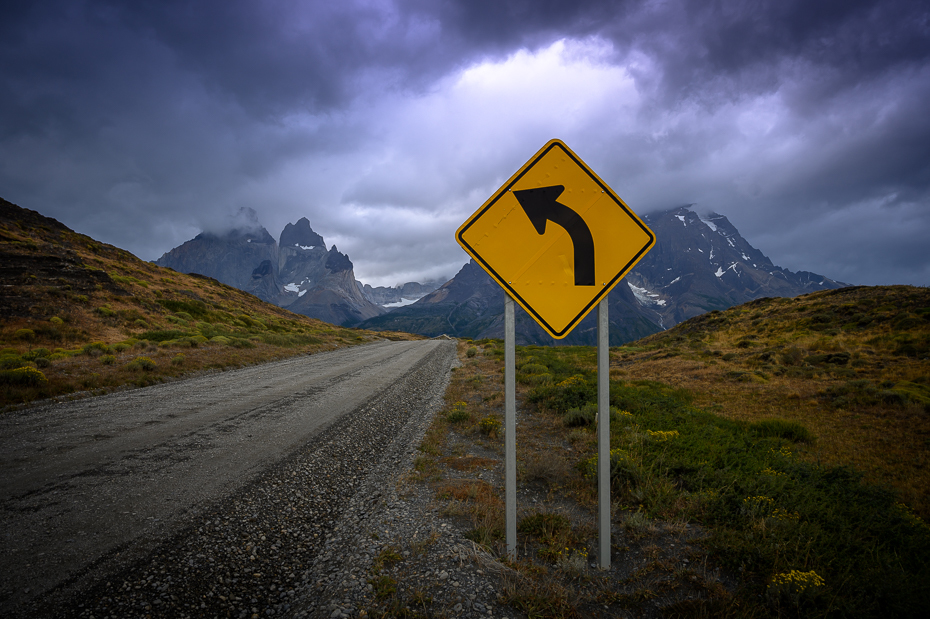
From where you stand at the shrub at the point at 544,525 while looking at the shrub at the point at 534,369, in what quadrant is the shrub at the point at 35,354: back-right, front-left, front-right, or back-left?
front-left

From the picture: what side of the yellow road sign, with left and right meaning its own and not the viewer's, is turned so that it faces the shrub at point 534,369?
back

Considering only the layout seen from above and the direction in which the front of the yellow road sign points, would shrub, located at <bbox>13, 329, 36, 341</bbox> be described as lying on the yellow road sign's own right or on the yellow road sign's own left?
on the yellow road sign's own right

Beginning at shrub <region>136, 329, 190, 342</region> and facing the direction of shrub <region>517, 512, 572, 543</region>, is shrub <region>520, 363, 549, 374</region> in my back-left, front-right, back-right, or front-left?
front-left

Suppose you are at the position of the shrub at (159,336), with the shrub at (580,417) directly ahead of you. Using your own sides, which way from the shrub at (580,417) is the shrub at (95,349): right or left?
right

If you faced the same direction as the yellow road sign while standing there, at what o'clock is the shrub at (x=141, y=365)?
The shrub is roughly at 4 o'clock from the yellow road sign.

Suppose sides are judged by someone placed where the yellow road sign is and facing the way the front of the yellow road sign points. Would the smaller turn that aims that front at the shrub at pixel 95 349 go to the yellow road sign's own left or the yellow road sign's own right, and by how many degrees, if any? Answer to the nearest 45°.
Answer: approximately 135° to the yellow road sign's own right

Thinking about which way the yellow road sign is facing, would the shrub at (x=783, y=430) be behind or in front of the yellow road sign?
behind

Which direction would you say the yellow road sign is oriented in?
toward the camera

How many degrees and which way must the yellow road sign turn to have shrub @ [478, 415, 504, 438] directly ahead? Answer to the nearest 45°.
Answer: approximately 180°

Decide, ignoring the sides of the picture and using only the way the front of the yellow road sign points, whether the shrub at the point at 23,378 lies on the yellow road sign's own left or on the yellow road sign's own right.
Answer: on the yellow road sign's own right

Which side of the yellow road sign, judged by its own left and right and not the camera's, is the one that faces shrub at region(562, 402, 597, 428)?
back

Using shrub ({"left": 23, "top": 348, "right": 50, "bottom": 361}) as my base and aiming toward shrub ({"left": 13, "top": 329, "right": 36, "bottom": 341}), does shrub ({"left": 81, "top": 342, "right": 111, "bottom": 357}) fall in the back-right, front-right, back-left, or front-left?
front-right
